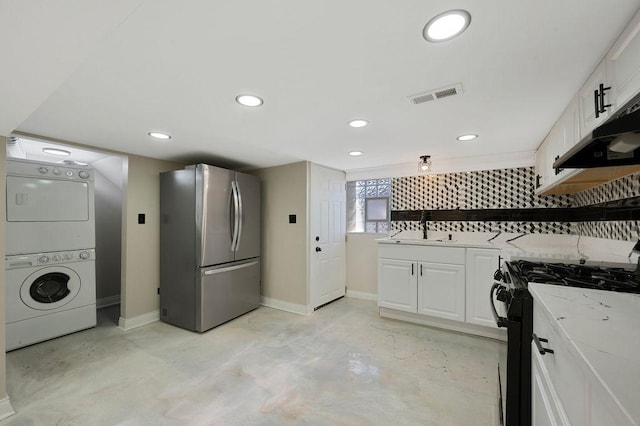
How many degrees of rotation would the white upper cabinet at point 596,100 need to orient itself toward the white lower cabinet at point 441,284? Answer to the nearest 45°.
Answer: approximately 45° to its right

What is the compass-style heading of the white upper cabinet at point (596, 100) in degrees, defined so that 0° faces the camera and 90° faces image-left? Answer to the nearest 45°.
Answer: approximately 90°

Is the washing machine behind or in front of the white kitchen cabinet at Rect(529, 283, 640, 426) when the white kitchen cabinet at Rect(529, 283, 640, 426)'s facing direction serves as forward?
in front

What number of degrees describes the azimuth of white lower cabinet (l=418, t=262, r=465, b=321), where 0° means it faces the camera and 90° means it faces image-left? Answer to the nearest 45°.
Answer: approximately 45°

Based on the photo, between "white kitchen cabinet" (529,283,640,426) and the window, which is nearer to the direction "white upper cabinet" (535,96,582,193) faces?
the window

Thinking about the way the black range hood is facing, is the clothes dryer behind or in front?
in front

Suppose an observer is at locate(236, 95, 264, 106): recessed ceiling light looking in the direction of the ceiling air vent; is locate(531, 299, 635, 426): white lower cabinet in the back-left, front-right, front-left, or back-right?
front-right

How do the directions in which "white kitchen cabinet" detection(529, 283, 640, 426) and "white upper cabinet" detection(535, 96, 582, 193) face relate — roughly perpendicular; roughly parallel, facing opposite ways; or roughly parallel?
roughly parallel

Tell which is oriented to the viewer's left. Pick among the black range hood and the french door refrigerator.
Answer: the black range hood

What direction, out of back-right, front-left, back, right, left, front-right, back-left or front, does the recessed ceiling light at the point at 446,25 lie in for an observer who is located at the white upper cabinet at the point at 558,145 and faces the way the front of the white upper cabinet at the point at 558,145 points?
left

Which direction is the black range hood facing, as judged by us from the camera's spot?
facing to the left of the viewer

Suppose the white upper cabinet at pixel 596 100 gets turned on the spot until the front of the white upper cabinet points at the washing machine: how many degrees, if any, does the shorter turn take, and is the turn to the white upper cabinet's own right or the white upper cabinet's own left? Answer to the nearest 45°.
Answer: approximately 45° to the white upper cabinet's own left

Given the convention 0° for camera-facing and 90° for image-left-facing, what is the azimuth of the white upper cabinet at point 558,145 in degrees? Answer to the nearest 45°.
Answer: approximately 90°

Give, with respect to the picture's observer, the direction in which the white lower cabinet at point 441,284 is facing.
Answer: facing the viewer and to the left of the viewer

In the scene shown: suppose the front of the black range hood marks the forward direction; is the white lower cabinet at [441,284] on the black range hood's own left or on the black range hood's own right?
on the black range hood's own right
